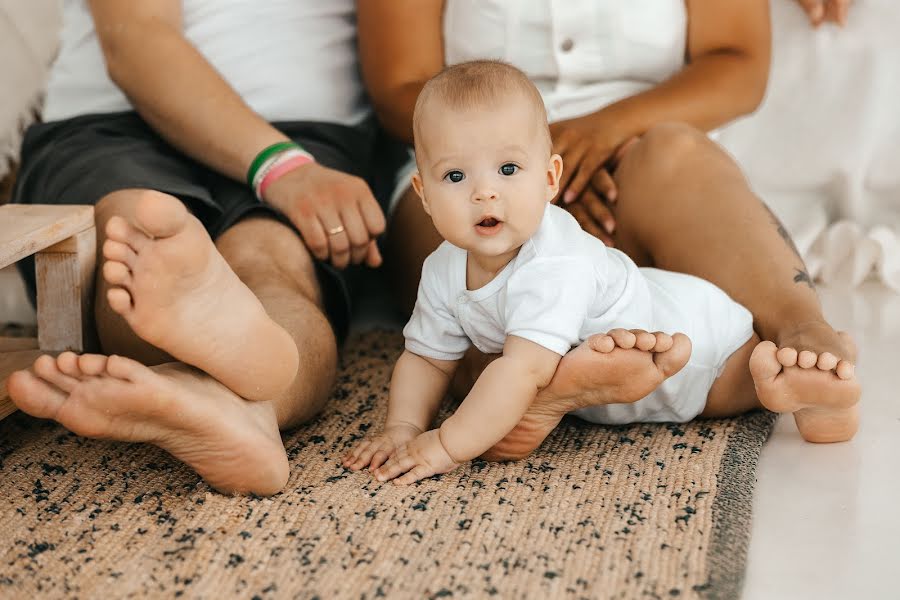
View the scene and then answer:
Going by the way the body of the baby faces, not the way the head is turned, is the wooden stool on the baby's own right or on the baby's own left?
on the baby's own right

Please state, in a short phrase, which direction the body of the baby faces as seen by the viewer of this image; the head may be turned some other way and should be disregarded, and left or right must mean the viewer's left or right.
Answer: facing the viewer and to the left of the viewer
